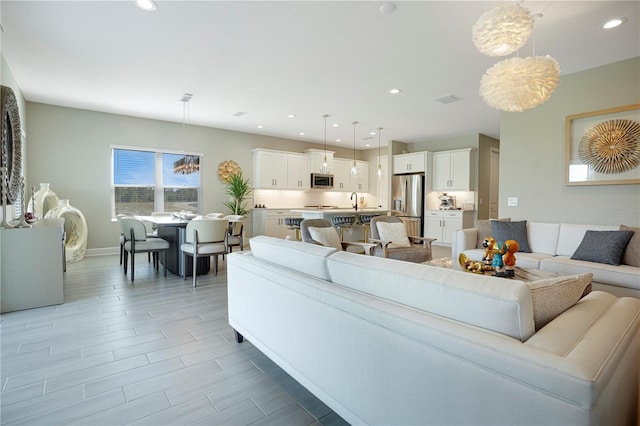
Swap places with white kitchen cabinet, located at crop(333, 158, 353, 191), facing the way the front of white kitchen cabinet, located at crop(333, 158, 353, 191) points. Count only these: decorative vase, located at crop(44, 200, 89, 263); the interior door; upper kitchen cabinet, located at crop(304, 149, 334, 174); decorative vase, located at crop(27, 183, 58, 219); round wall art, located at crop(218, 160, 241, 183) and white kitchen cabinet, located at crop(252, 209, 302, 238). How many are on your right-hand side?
5

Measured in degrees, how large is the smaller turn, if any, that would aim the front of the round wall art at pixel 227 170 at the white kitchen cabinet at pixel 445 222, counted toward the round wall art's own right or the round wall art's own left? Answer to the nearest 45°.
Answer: approximately 90° to the round wall art's own left

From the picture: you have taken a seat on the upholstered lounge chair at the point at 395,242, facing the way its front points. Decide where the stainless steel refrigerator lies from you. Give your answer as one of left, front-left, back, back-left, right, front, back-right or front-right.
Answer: back-left

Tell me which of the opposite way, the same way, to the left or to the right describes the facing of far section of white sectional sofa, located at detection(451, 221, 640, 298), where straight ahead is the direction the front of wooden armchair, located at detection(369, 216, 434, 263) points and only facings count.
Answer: to the right

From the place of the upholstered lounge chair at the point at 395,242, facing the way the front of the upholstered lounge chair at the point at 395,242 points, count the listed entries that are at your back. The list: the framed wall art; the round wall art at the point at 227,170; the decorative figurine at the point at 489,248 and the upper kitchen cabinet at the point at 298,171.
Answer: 2

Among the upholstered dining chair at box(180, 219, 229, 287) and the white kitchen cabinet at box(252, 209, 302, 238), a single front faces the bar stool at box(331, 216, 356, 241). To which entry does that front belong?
the white kitchen cabinet

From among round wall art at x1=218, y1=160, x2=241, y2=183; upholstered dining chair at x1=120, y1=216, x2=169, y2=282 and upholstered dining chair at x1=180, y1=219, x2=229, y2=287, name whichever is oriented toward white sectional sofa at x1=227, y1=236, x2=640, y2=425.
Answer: the round wall art

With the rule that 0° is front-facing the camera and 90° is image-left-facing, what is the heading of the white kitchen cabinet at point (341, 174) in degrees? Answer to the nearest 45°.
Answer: approximately 315°
